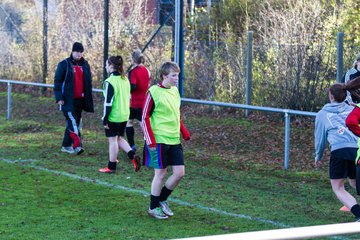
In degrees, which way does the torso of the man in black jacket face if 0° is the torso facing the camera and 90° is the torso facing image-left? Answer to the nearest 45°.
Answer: approximately 315°

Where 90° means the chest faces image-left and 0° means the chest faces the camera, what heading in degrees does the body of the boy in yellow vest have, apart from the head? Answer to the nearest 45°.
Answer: approximately 315°
